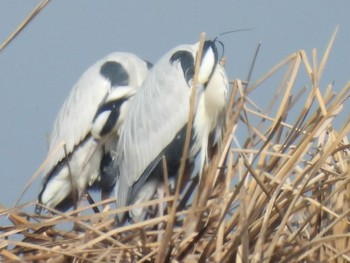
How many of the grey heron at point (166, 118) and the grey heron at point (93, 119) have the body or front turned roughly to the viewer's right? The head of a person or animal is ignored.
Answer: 2

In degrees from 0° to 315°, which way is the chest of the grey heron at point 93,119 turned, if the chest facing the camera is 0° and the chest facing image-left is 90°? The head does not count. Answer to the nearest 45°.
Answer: approximately 270°

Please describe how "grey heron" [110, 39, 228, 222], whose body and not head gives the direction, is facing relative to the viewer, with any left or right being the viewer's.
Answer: facing to the right of the viewer

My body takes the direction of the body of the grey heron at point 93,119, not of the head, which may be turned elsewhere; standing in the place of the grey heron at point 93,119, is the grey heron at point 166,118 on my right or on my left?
on my right
